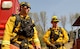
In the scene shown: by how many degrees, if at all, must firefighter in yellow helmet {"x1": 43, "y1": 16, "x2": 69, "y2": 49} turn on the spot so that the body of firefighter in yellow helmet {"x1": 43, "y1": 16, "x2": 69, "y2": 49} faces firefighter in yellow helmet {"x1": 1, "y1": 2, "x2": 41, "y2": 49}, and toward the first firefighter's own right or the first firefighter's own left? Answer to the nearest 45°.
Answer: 0° — they already face them

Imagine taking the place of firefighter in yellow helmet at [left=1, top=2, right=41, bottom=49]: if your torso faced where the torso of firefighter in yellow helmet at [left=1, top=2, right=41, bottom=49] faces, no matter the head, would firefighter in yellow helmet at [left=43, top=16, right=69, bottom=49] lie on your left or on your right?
on your left

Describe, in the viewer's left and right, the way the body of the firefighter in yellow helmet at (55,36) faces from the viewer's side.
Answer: facing the viewer

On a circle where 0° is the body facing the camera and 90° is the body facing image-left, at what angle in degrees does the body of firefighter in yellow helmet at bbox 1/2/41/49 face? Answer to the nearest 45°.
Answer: approximately 315°

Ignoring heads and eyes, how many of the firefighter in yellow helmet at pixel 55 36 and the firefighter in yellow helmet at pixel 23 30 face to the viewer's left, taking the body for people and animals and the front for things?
0
